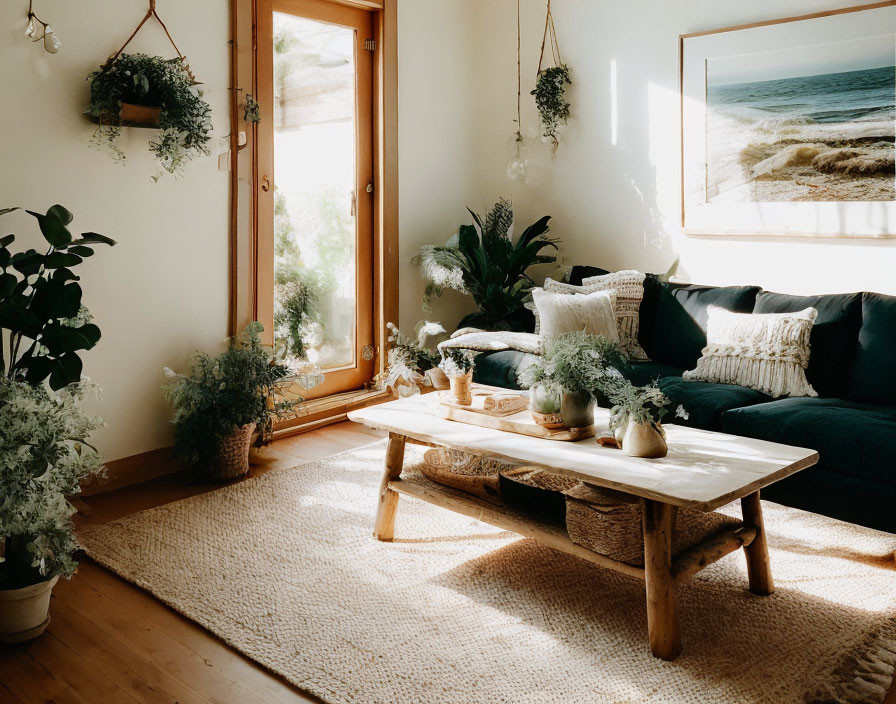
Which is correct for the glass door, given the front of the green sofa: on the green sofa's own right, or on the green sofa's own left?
on the green sofa's own right

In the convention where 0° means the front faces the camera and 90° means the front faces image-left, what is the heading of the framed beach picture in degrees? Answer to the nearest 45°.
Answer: approximately 45°

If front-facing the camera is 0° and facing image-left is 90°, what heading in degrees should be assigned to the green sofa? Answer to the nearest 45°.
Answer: approximately 45°

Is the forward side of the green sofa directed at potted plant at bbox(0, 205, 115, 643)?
yes

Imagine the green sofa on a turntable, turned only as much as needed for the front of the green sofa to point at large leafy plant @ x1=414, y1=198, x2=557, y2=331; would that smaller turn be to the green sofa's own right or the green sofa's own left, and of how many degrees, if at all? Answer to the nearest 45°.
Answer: approximately 90° to the green sofa's own right

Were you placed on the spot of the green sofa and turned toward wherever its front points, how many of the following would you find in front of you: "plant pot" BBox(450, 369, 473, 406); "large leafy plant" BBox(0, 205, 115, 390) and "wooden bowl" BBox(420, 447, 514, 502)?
3

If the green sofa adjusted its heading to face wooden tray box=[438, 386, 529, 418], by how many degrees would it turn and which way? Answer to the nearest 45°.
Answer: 0° — it already faces it
